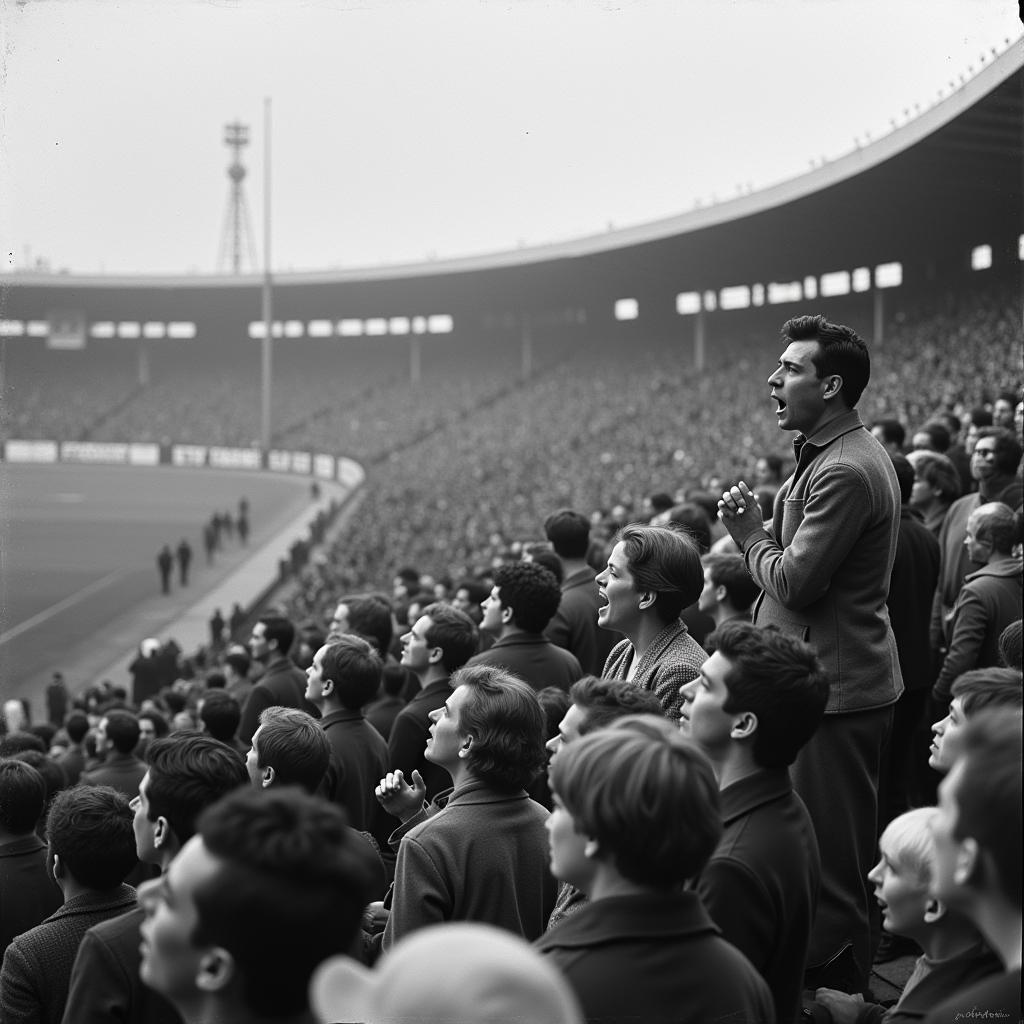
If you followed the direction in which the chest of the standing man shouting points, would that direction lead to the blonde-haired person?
no

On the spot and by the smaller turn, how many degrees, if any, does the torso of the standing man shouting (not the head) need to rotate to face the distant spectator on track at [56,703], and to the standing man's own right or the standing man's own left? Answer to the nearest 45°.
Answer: approximately 45° to the standing man's own right

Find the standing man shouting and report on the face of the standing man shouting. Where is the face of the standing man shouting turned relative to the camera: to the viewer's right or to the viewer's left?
to the viewer's left

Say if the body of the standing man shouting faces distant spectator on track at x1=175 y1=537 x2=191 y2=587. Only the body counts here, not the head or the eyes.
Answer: no

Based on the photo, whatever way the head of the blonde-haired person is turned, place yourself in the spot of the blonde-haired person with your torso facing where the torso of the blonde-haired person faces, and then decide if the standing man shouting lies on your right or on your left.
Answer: on your right

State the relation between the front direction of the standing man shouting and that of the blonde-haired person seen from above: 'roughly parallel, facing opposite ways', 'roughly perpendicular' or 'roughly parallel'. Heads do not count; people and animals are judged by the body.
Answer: roughly parallel

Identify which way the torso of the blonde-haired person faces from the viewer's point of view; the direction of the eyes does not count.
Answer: to the viewer's left

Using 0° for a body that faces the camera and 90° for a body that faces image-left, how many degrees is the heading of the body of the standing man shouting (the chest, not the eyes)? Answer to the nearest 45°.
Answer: approximately 90°

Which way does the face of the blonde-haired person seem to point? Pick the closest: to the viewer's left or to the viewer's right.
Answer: to the viewer's left

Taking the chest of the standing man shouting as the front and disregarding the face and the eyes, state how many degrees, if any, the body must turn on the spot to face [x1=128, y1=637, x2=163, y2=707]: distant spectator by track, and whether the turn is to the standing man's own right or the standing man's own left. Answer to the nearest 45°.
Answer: approximately 45° to the standing man's own right

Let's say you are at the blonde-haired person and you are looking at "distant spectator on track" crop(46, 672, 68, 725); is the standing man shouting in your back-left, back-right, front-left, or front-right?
front-right

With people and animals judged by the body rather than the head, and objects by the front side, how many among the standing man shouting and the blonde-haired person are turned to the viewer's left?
2

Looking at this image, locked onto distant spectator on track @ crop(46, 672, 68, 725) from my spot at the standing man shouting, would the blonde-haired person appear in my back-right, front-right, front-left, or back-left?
back-left
